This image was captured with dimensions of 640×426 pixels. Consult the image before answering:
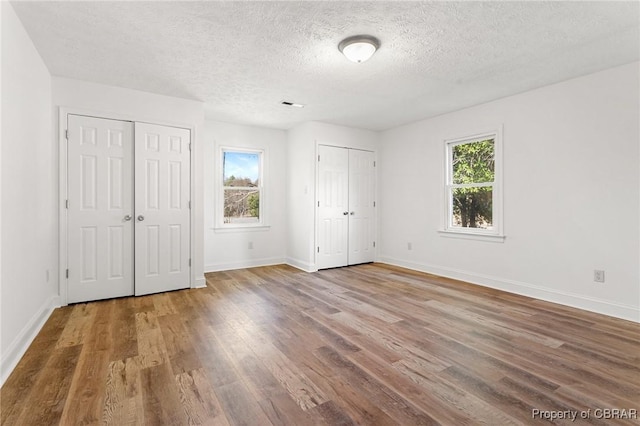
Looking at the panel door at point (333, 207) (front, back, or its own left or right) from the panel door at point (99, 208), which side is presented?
right

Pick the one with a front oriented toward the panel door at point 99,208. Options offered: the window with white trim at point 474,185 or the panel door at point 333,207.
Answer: the window with white trim

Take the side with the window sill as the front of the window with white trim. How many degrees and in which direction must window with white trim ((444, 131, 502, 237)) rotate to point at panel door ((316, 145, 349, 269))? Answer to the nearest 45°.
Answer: approximately 45° to its right

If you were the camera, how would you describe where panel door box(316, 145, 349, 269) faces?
facing the viewer and to the right of the viewer

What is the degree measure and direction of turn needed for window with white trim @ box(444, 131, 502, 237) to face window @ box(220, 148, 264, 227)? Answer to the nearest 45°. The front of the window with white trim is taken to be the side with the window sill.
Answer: approximately 45° to its right

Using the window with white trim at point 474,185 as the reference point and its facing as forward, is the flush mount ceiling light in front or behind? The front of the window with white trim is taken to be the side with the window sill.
in front

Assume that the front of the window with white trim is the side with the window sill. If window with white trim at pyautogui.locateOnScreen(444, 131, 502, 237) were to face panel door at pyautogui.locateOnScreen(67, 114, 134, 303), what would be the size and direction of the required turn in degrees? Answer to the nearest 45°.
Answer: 0° — it already faces it

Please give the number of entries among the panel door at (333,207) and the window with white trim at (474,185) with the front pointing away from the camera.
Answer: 0

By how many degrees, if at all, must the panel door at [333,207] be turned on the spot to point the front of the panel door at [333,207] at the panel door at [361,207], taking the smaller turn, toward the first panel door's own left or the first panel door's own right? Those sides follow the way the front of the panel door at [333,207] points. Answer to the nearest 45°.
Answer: approximately 90° to the first panel door's own left

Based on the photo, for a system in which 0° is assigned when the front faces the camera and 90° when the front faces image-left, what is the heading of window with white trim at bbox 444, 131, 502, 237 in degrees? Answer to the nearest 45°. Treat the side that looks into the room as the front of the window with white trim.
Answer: approximately 45°

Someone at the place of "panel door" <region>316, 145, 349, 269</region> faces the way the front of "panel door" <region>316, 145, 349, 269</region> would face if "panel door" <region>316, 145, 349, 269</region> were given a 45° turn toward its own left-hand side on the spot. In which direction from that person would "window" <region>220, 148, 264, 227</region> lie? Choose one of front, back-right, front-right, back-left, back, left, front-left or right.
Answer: back

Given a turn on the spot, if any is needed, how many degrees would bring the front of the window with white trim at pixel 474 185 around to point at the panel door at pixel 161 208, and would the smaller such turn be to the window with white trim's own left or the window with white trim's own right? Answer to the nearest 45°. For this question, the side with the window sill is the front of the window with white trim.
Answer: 0° — it already faces it

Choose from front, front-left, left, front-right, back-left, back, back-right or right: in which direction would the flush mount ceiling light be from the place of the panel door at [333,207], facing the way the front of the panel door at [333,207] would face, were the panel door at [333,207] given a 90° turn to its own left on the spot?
back-right
